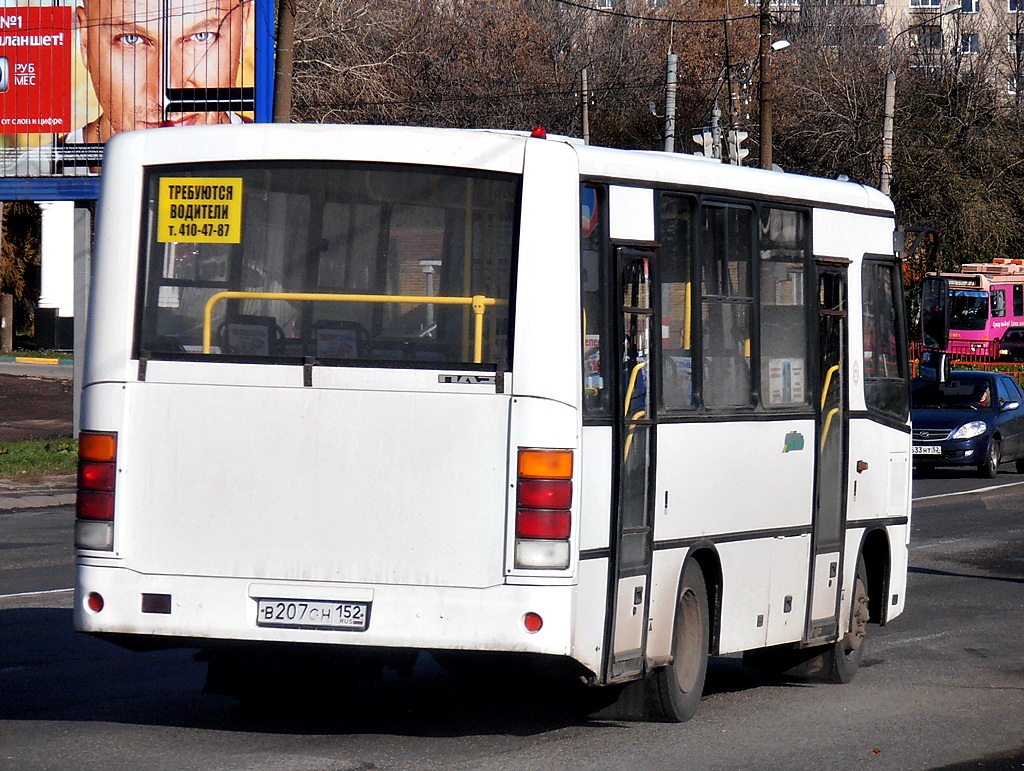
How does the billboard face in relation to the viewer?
toward the camera

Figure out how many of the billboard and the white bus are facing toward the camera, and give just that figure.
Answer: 1

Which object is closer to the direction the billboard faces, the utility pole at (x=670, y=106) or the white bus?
the white bus

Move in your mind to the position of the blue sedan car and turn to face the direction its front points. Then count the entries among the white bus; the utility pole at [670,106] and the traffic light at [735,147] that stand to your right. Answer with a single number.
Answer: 2

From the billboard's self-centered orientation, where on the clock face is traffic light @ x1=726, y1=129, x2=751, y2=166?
The traffic light is roughly at 9 o'clock from the billboard.

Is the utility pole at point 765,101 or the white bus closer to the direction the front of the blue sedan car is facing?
the white bus

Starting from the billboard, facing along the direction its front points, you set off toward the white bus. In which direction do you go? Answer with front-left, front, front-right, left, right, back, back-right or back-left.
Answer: front

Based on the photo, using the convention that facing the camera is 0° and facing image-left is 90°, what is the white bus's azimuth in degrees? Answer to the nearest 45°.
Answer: approximately 225°

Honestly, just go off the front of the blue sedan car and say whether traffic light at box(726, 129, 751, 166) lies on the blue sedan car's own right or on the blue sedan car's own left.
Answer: on the blue sedan car's own right

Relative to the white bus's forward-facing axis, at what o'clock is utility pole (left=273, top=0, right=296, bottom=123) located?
The utility pole is roughly at 10 o'clock from the white bus.
